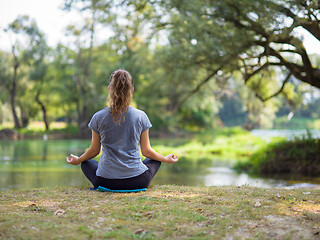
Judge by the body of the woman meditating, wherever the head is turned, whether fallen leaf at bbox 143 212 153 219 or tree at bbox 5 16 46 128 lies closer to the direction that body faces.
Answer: the tree

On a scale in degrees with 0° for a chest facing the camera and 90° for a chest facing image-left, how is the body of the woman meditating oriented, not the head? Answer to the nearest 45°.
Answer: approximately 180°

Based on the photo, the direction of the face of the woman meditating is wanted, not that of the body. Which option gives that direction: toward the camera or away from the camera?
away from the camera

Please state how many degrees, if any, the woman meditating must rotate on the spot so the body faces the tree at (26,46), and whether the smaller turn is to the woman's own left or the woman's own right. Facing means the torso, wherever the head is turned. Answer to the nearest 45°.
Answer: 0° — they already face it

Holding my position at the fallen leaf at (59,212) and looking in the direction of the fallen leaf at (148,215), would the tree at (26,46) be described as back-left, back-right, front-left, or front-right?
back-left

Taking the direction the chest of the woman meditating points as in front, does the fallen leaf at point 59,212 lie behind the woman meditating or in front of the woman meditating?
behind

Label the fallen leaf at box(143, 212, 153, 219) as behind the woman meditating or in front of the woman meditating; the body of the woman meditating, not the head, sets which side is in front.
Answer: behind

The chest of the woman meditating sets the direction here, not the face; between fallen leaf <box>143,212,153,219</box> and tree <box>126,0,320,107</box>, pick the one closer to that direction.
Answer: the tree

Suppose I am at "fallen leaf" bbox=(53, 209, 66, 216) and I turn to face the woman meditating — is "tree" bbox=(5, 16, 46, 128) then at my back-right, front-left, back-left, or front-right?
front-left
